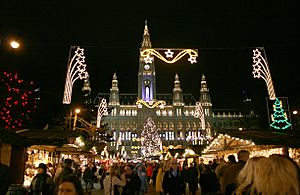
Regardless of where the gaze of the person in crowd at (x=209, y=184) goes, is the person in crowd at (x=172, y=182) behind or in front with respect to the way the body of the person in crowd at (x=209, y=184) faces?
behind

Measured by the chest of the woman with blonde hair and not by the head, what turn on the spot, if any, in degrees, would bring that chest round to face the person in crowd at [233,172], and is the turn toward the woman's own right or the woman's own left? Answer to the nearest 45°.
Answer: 0° — they already face them

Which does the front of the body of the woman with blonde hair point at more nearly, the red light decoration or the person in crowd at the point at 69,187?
the red light decoration

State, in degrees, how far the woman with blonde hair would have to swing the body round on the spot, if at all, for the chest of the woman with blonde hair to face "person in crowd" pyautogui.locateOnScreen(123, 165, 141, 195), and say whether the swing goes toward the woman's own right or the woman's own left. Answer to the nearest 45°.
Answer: approximately 45° to the woman's own left

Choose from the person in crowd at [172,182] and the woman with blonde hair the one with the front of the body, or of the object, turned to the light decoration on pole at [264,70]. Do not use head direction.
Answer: the woman with blonde hair

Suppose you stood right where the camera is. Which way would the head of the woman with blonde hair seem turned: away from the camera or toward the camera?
away from the camera

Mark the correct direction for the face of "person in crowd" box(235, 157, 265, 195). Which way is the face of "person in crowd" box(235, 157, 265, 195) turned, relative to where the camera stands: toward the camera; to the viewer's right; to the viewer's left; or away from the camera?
away from the camera

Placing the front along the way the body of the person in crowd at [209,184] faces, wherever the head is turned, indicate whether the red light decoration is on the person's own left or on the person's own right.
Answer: on the person's own left

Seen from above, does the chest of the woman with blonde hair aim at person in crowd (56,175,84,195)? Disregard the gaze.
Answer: no

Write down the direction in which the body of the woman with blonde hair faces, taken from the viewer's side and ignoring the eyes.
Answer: away from the camera

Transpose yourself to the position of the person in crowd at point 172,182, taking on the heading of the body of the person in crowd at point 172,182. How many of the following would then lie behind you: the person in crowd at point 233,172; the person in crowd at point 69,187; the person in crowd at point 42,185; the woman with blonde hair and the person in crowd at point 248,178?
0

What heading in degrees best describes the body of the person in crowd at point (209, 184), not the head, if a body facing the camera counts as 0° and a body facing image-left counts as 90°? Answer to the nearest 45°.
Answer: approximately 180°

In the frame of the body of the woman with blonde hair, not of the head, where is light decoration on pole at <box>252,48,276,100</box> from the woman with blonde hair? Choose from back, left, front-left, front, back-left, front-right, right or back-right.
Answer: front

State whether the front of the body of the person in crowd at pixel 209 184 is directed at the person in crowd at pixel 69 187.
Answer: no
